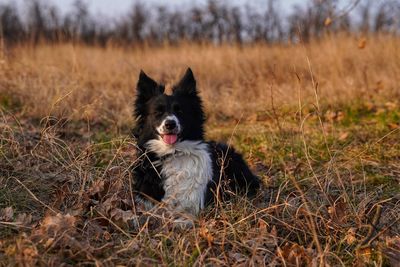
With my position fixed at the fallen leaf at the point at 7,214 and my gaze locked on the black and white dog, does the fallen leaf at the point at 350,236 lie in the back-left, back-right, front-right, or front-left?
front-right

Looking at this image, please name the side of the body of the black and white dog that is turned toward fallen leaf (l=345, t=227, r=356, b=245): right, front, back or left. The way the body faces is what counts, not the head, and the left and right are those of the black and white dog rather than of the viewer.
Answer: left

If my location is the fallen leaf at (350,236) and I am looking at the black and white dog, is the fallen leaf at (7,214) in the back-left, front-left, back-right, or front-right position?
front-left

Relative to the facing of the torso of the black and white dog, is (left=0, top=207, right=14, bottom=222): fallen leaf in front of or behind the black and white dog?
in front

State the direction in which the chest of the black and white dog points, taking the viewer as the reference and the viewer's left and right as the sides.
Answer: facing the viewer and to the left of the viewer

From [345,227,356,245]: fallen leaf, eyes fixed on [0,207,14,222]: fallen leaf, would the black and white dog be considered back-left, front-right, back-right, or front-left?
front-right
